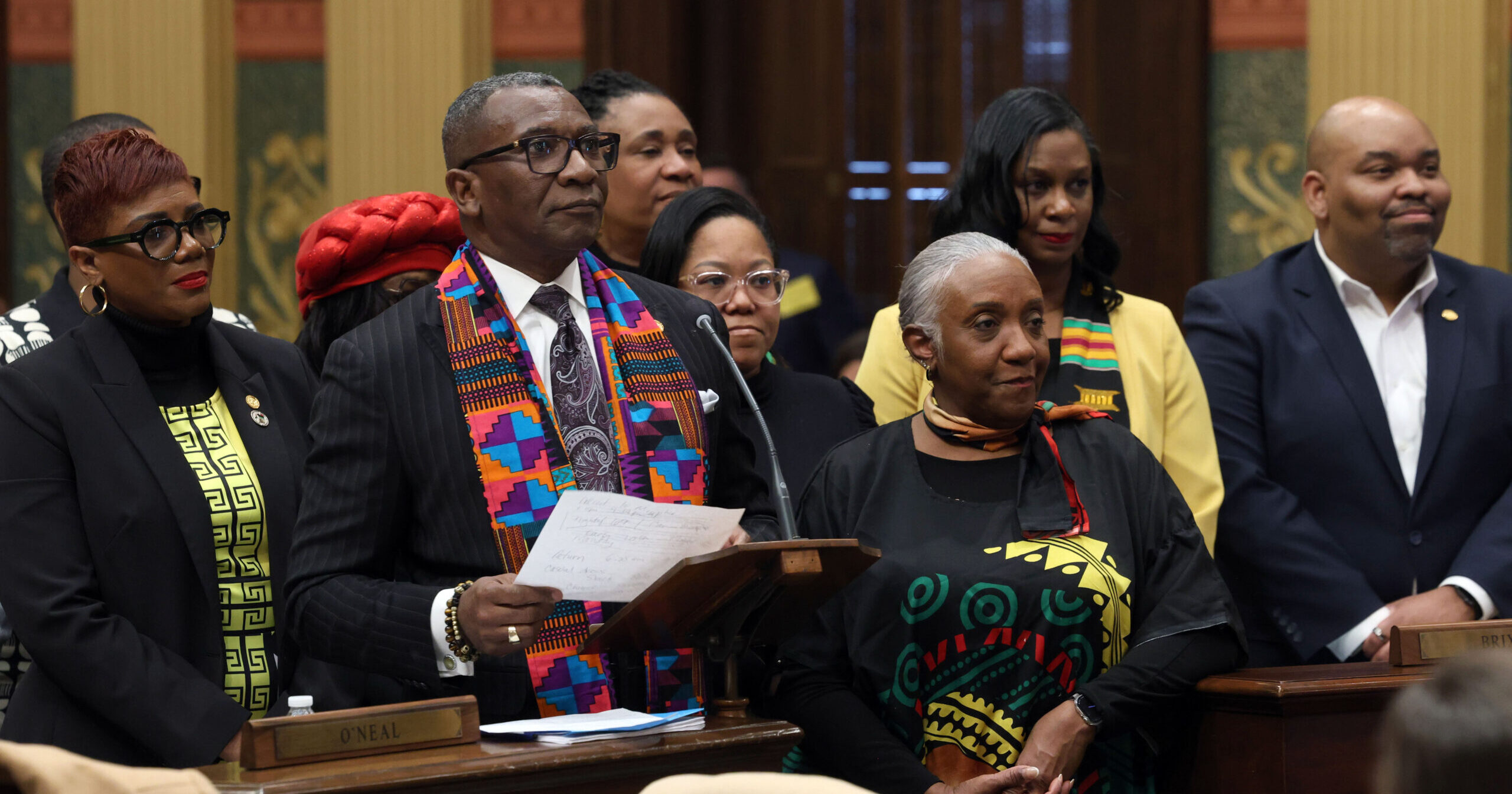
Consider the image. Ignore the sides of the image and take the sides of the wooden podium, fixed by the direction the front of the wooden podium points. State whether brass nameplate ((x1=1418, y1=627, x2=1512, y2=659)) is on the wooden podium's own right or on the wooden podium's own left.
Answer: on the wooden podium's own left

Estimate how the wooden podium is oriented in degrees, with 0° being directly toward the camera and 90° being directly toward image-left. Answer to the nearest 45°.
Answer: approximately 315°

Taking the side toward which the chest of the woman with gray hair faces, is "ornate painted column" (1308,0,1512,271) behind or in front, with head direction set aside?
behind

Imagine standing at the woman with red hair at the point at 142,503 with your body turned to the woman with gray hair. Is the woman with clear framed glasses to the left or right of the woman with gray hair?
left

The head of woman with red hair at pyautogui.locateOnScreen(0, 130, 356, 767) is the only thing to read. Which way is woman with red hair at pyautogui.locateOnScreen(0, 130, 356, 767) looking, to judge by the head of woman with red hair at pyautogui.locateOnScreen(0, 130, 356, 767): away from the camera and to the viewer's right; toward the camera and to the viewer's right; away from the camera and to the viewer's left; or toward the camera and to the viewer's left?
toward the camera and to the viewer's right

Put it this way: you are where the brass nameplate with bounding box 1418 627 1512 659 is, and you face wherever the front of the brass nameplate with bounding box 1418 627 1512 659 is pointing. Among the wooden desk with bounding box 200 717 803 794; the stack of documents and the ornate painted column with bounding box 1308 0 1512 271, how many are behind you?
1

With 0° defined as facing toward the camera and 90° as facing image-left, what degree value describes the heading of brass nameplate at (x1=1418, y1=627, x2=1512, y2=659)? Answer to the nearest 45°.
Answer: approximately 0°

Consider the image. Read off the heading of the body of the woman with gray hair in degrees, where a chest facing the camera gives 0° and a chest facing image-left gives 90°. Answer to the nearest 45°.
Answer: approximately 0°
